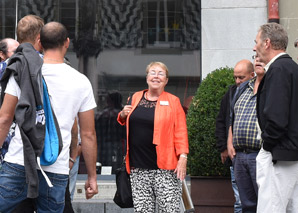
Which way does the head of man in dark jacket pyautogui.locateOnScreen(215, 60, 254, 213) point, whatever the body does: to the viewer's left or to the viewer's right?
to the viewer's left

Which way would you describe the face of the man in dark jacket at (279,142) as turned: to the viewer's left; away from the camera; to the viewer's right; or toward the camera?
to the viewer's left

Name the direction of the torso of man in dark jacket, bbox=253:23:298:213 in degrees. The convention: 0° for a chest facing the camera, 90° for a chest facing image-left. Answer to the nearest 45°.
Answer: approximately 90°

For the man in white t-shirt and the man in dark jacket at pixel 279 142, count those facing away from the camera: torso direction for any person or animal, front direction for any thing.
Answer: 1

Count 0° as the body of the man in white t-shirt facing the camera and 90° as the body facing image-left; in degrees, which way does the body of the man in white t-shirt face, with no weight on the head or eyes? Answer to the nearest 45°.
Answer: approximately 180°

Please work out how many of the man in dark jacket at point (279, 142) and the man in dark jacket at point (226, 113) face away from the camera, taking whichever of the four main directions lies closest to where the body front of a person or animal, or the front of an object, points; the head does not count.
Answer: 0

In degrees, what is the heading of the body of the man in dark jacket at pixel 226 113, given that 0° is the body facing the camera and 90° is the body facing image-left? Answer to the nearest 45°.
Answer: approximately 45°

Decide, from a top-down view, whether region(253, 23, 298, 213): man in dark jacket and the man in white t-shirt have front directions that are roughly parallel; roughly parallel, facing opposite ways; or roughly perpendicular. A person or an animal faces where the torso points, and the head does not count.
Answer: roughly perpendicular

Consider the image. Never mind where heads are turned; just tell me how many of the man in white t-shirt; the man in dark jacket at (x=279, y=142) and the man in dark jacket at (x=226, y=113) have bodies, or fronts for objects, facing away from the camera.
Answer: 1

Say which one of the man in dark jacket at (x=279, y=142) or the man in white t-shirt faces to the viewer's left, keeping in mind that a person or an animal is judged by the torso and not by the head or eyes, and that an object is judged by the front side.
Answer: the man in dark jacket

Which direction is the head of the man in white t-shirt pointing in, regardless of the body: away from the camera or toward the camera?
away from the camera
